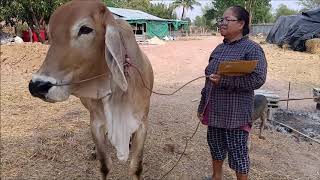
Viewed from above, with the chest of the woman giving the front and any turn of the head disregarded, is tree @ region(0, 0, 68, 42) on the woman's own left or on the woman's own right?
on the woman's own right

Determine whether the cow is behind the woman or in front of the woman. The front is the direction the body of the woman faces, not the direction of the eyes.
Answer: in front

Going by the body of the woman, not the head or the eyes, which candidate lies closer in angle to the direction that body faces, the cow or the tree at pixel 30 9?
the cow
